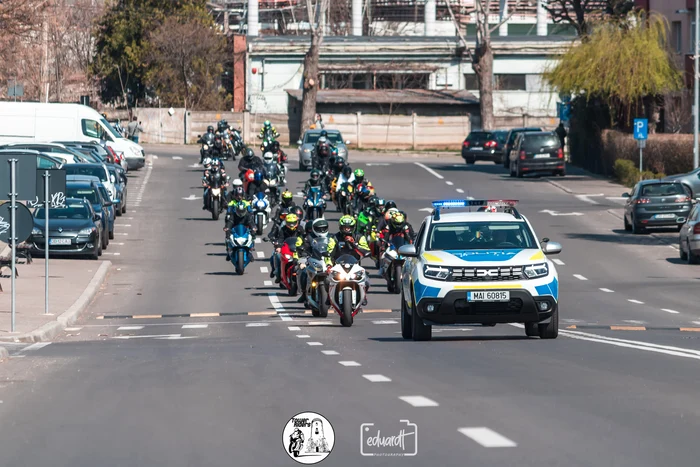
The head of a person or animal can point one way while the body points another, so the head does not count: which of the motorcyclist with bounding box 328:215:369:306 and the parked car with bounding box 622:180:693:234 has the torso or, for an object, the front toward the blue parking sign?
the parked car

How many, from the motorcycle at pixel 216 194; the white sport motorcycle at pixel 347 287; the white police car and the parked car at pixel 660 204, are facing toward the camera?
3

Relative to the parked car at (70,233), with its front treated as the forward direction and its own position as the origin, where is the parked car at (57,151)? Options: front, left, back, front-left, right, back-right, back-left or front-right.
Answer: back

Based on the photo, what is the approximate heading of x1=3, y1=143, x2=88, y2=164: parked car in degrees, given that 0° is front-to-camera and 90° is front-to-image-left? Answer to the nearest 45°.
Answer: approximately 315°

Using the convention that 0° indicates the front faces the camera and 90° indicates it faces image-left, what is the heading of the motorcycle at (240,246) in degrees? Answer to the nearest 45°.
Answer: approximately 0°

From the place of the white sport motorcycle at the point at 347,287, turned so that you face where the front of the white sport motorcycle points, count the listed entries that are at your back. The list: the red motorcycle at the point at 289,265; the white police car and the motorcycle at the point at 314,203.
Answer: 2

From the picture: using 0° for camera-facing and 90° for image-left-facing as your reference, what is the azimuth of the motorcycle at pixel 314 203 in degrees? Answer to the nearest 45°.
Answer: approximately 0°

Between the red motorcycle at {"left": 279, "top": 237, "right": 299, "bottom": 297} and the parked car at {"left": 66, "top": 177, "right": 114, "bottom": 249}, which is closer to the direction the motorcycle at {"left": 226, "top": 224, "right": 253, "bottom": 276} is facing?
the red motorcycle

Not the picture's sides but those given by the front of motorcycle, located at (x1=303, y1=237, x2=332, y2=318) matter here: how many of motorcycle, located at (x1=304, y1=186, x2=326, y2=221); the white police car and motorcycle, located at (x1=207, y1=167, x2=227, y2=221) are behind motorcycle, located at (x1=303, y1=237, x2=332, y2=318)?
2

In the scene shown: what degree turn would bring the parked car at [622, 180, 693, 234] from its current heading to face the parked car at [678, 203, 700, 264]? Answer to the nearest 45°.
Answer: approximately 180°
